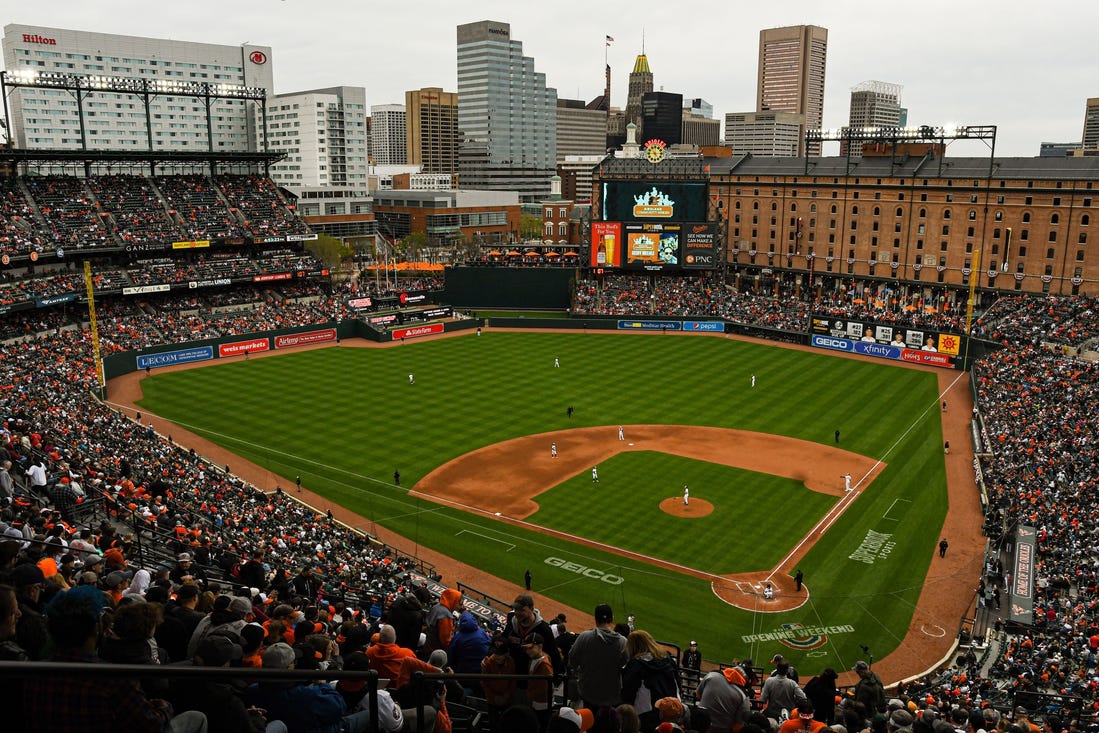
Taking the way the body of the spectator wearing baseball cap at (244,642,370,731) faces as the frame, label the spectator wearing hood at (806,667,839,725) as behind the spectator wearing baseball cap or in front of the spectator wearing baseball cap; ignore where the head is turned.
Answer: in front

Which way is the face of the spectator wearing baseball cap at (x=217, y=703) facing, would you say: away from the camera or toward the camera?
away from the camera

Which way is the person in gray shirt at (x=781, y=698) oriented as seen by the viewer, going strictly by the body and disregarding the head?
away from the camera

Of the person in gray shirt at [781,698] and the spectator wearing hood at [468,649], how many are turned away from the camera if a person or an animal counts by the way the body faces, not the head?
2

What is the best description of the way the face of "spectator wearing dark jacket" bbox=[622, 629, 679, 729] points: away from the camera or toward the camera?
away from the camera

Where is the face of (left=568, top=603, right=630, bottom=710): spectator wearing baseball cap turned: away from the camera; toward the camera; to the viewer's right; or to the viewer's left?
away from the camera

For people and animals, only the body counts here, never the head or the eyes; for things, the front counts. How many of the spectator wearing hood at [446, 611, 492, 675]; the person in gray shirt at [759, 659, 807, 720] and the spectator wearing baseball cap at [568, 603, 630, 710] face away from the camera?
3

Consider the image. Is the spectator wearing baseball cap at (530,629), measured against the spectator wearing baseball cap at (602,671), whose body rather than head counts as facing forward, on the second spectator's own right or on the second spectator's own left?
on the second spectator's own left

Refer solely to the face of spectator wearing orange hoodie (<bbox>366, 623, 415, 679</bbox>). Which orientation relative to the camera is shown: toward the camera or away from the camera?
away from the camera

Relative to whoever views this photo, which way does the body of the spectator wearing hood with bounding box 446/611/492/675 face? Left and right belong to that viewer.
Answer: facing away from the viewer

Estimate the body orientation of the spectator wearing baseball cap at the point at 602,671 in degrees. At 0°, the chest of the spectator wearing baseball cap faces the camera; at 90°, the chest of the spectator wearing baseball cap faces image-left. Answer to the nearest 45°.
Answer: approximately 180°

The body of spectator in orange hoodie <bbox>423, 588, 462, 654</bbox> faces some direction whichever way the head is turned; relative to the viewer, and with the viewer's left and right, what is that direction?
facing away from the viewer and to the right of the viewer

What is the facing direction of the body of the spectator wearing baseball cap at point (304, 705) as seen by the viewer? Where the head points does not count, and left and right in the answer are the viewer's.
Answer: facing away from the viewer and to the right of the viewer
